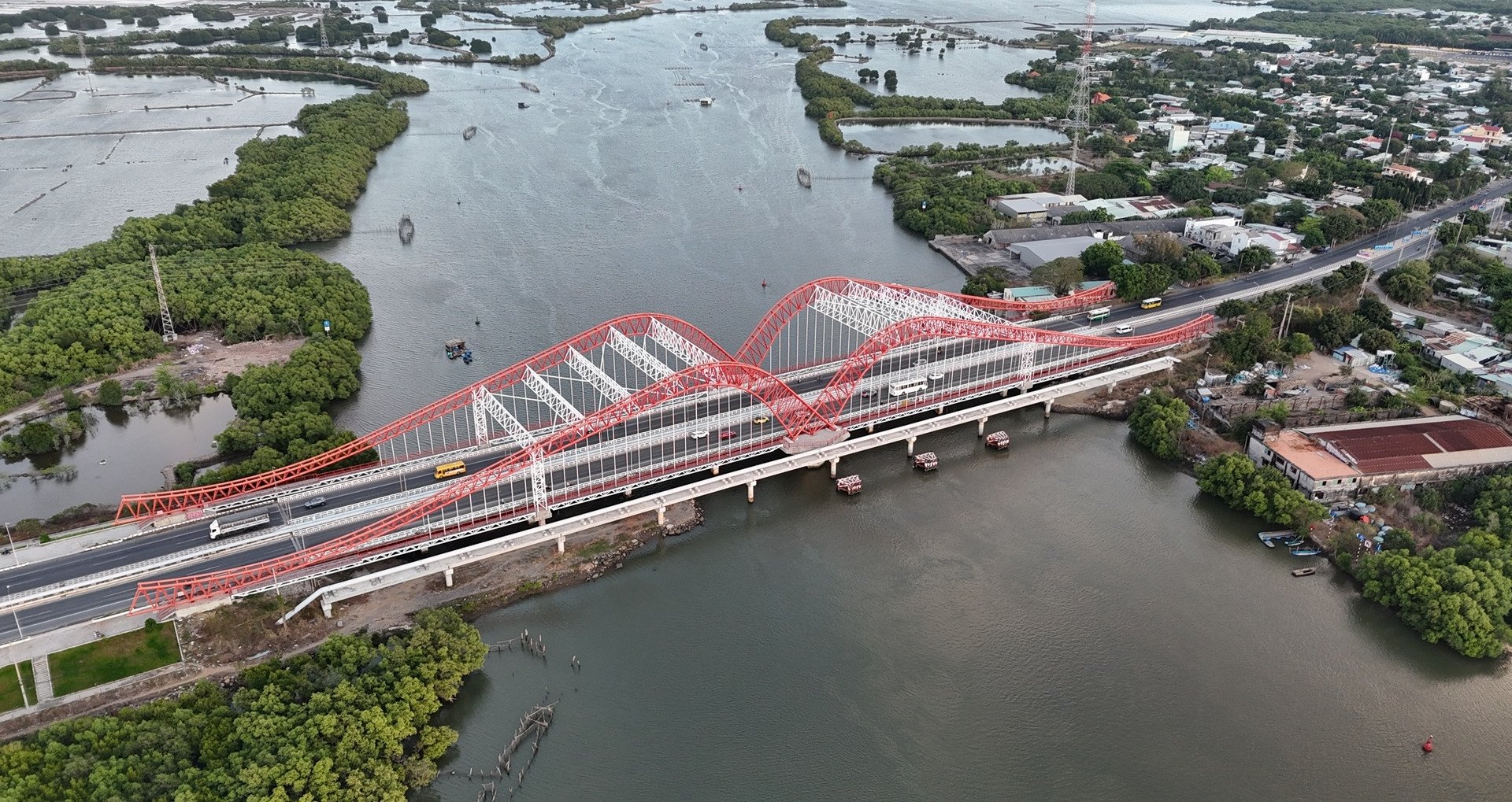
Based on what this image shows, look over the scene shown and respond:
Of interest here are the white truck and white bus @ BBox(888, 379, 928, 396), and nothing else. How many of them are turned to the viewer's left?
1

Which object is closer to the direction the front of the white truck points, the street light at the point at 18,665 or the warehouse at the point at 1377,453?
the street light

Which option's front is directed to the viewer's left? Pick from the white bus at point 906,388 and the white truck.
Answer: the white truck

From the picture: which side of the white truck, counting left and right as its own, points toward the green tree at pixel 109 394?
right

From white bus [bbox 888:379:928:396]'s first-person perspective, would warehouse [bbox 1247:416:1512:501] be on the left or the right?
on its right

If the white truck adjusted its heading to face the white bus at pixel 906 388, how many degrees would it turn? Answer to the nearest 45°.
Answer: approximately 180°

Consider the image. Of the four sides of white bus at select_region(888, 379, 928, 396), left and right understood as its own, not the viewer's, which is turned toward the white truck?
back

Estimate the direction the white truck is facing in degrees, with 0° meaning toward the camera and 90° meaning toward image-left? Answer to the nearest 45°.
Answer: approximately 90°

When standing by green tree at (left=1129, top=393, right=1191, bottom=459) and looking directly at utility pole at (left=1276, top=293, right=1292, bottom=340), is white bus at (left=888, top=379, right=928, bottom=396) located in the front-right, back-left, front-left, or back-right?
back-left

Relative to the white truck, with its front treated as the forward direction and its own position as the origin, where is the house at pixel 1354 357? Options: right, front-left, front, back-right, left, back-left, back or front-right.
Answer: back

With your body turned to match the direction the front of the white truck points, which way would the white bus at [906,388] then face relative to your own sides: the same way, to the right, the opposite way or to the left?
the opposite way

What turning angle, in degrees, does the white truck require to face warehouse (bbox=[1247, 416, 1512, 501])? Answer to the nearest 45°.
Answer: approximately 180°
